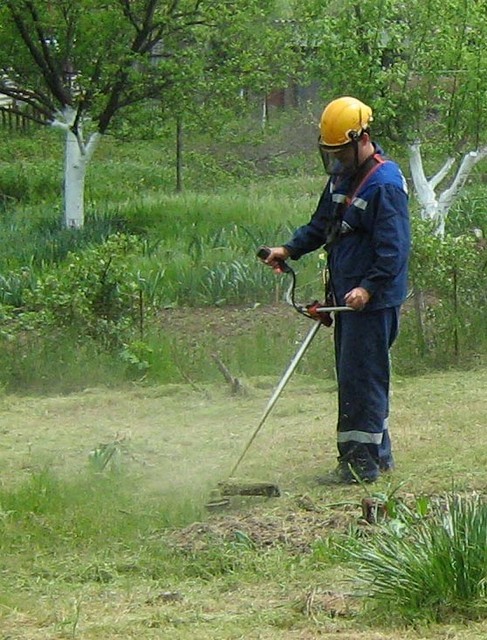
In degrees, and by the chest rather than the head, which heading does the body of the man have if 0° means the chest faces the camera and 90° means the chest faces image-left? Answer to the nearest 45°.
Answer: approximately 45°

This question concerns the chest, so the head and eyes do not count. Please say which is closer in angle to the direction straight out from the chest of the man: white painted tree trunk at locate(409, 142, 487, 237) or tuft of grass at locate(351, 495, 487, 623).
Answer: the tuft of grass

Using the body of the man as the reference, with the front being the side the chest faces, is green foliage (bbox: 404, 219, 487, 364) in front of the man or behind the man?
behind

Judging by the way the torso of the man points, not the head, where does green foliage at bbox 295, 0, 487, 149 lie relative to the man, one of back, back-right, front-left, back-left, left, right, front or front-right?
back-right

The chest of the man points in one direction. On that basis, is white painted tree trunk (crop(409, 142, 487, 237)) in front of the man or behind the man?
behind

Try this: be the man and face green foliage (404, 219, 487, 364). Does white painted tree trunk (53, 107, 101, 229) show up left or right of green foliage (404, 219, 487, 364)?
left

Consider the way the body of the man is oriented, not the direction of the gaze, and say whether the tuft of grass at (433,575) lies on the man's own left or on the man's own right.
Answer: on the man's own left
